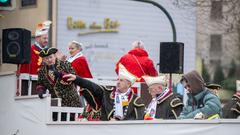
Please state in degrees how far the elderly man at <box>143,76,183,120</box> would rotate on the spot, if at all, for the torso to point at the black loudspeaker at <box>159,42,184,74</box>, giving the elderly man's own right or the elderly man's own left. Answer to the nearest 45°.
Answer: approximately 135° to the elderly man's own right

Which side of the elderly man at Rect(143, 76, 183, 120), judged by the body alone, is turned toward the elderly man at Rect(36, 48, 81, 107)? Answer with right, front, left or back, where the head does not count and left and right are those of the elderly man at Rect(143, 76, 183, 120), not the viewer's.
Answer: right

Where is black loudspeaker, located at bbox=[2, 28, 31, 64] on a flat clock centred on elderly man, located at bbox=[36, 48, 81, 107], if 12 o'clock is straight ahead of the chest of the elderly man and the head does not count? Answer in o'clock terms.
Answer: The black loudspeaker is roughly at 4 o'clock from the elderly man.

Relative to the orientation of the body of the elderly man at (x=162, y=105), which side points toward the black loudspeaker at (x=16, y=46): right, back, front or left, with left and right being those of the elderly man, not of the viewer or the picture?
right
